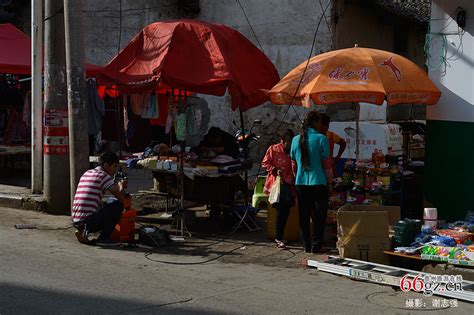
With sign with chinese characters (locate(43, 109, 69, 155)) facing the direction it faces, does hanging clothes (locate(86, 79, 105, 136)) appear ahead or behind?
behind

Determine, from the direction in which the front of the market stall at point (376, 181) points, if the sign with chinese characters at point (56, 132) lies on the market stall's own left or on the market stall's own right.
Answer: on the market stall's own right

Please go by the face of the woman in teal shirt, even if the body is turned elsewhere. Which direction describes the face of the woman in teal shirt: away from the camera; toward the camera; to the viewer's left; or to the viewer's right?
away from the camera

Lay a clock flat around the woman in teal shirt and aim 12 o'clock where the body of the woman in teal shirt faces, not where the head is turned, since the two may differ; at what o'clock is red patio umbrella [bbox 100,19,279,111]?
The red patio umbrella is roughly at 10 o'clock from the woman in teal shirt.

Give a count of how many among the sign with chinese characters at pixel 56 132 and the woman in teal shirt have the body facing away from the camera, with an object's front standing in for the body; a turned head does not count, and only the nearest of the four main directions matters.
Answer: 1

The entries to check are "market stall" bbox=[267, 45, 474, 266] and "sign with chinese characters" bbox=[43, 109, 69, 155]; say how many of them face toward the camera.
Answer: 2

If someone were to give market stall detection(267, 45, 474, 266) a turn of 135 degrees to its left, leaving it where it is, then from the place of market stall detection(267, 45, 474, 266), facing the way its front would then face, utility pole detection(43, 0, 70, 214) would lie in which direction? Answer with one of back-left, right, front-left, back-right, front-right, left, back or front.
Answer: back-left

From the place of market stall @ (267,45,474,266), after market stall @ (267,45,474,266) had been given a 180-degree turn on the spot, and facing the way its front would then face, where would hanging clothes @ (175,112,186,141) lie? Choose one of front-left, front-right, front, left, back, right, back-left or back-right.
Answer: left

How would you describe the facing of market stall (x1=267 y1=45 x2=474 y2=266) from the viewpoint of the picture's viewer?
facing the viewer

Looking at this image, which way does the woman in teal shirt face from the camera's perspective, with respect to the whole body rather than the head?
away from the camera

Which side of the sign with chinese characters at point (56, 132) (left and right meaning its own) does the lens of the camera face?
front

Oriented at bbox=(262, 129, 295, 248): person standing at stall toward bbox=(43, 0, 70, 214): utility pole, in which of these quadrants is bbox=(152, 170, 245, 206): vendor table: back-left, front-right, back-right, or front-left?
front-right

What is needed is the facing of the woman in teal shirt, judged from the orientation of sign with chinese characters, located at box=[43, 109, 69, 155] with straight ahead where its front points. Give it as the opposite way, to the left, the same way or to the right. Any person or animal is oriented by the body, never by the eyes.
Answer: the opposite way

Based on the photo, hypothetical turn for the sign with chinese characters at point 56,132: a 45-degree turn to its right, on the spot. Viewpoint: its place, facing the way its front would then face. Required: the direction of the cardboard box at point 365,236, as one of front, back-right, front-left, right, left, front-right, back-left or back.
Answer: left
